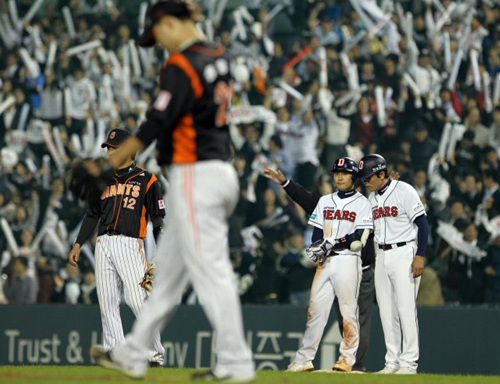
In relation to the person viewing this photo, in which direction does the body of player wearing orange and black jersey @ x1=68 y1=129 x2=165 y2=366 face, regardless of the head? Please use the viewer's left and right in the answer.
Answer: facing the viewer and to the left of the viewer

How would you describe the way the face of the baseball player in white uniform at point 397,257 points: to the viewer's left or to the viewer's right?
to the viewer's left

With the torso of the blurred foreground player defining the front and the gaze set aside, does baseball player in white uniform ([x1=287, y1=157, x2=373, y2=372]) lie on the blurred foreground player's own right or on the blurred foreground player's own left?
on the blurred foreground player's own right

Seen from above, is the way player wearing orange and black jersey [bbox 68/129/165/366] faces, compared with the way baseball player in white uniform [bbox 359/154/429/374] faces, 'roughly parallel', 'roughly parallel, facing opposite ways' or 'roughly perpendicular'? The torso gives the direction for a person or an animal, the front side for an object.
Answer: roughly parallel

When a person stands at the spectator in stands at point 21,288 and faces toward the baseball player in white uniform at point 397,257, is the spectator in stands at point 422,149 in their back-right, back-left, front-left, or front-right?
front-left

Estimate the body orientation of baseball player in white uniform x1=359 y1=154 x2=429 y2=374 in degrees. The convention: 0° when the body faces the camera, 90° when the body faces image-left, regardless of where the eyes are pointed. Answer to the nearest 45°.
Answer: approximately 45°

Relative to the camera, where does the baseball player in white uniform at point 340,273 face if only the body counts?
toward the camera

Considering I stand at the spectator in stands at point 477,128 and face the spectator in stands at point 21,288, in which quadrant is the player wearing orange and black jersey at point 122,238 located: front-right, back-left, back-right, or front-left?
front-left
